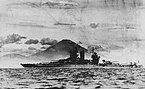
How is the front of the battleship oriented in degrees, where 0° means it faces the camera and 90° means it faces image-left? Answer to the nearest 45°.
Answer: approximately 270°
